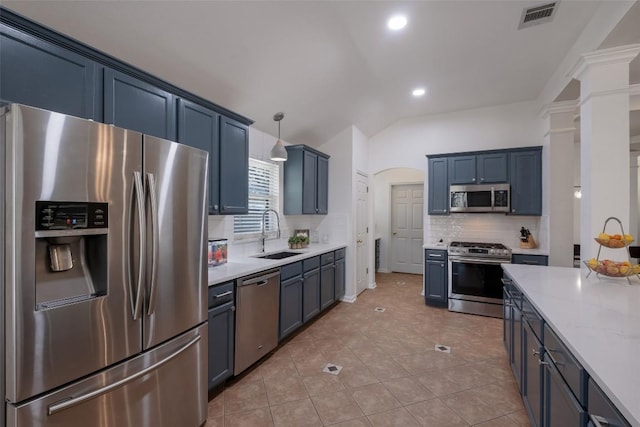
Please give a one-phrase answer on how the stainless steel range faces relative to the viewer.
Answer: facing the viewer

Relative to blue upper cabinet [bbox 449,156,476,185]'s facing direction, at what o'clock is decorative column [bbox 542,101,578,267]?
The decorative column is roughly at 9 o'clock from the blue upper cabinet.

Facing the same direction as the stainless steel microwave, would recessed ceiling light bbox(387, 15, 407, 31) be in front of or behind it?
in front

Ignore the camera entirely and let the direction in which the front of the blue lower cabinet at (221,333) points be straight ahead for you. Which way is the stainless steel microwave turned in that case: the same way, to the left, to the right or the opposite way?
to the right

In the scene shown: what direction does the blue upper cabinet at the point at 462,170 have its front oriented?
toward the camera

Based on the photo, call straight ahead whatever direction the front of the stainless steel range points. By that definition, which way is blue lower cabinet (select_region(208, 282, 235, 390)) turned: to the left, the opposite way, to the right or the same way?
to the left

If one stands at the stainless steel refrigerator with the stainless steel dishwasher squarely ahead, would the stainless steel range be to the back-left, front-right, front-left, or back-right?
front-right

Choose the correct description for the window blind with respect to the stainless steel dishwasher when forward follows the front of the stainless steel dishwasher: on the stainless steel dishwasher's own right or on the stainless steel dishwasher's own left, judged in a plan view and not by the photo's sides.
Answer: on the stainless steel dishwasher's own left

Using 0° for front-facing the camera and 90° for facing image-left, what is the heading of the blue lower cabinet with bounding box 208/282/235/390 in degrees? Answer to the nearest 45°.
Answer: approximately 315°

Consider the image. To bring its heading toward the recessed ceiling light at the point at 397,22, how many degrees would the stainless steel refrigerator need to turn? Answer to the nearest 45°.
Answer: approximately 45° to its left

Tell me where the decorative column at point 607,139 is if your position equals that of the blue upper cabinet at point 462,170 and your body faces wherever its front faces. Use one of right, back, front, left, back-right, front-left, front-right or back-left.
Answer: front-left

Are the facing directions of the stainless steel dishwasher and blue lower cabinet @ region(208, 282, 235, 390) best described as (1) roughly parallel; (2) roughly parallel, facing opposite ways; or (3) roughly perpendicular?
roughly parallel

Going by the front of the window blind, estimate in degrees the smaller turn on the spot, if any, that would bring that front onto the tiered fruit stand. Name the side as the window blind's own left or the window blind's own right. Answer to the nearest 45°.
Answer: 0° — it already faces it

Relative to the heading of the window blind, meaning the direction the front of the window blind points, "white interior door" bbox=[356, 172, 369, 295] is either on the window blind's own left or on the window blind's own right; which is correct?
on the window blind's own left

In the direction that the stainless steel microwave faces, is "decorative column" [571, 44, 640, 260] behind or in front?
in front

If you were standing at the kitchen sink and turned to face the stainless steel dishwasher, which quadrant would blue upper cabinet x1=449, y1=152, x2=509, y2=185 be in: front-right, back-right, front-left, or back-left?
back-left

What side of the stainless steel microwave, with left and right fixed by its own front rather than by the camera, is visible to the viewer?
front

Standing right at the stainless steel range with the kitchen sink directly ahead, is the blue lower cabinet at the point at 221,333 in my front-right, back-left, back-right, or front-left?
front-left
